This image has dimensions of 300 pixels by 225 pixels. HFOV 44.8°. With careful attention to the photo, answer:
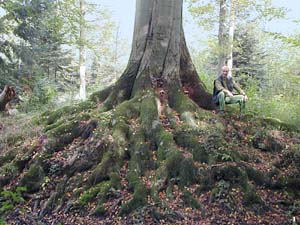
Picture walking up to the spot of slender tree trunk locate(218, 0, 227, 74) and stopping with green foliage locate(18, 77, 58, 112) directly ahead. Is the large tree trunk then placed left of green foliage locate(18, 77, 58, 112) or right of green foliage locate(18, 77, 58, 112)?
left

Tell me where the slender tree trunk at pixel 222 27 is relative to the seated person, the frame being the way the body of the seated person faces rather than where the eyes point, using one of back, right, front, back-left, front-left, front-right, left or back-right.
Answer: back-left

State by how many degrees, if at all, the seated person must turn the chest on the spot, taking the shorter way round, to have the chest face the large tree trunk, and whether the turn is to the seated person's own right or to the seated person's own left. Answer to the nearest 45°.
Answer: approximately 135° to the seated person's own right

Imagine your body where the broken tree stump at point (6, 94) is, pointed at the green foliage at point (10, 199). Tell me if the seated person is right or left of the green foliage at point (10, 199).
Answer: left

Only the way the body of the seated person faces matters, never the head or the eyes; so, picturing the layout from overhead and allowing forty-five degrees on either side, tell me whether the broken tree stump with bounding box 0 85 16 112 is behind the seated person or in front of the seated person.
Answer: behind
